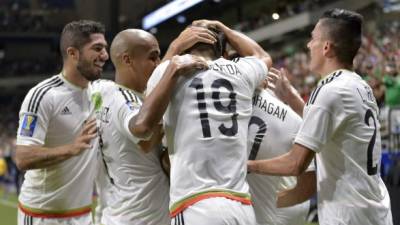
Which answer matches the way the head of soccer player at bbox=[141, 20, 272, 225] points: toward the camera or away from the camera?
away from the camera

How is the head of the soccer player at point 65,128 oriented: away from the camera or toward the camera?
toward the camera

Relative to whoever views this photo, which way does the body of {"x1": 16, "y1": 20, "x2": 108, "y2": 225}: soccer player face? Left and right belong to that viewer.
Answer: facing the viewer and to the right of the viewer

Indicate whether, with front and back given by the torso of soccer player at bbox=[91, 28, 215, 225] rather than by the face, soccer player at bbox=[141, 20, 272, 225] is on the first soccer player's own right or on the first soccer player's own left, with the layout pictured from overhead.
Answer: on the first soccer player's own right

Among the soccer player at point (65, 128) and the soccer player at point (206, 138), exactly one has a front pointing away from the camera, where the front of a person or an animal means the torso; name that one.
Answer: the soccer player at point (206, 138)

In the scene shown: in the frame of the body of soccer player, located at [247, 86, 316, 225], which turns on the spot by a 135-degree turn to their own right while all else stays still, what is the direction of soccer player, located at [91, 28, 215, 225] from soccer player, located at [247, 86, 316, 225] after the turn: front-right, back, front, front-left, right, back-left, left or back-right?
back-right

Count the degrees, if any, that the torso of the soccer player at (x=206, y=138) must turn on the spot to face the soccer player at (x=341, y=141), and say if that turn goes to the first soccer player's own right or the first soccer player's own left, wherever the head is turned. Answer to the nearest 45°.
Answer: approximately 90° to the first soccer player's own right

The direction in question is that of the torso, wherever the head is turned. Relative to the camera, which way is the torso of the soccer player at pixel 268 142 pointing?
away from the camera

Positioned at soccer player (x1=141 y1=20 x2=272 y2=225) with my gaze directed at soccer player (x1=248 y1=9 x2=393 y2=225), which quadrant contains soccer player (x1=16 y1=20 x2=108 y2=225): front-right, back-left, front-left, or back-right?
back-left

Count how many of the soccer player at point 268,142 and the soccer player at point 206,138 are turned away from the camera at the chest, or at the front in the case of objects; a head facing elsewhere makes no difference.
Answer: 2

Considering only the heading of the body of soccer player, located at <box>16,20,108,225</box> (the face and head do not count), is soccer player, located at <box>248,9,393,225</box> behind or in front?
in front

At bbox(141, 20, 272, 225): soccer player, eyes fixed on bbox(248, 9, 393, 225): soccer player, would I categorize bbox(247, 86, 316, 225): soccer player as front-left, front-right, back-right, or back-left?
front-left

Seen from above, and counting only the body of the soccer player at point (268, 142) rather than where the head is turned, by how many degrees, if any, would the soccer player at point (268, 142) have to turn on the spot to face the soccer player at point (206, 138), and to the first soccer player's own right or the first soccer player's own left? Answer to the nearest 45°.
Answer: approximately 135° to the first soccer player's own left

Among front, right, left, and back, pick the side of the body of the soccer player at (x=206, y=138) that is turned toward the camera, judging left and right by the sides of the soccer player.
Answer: back
